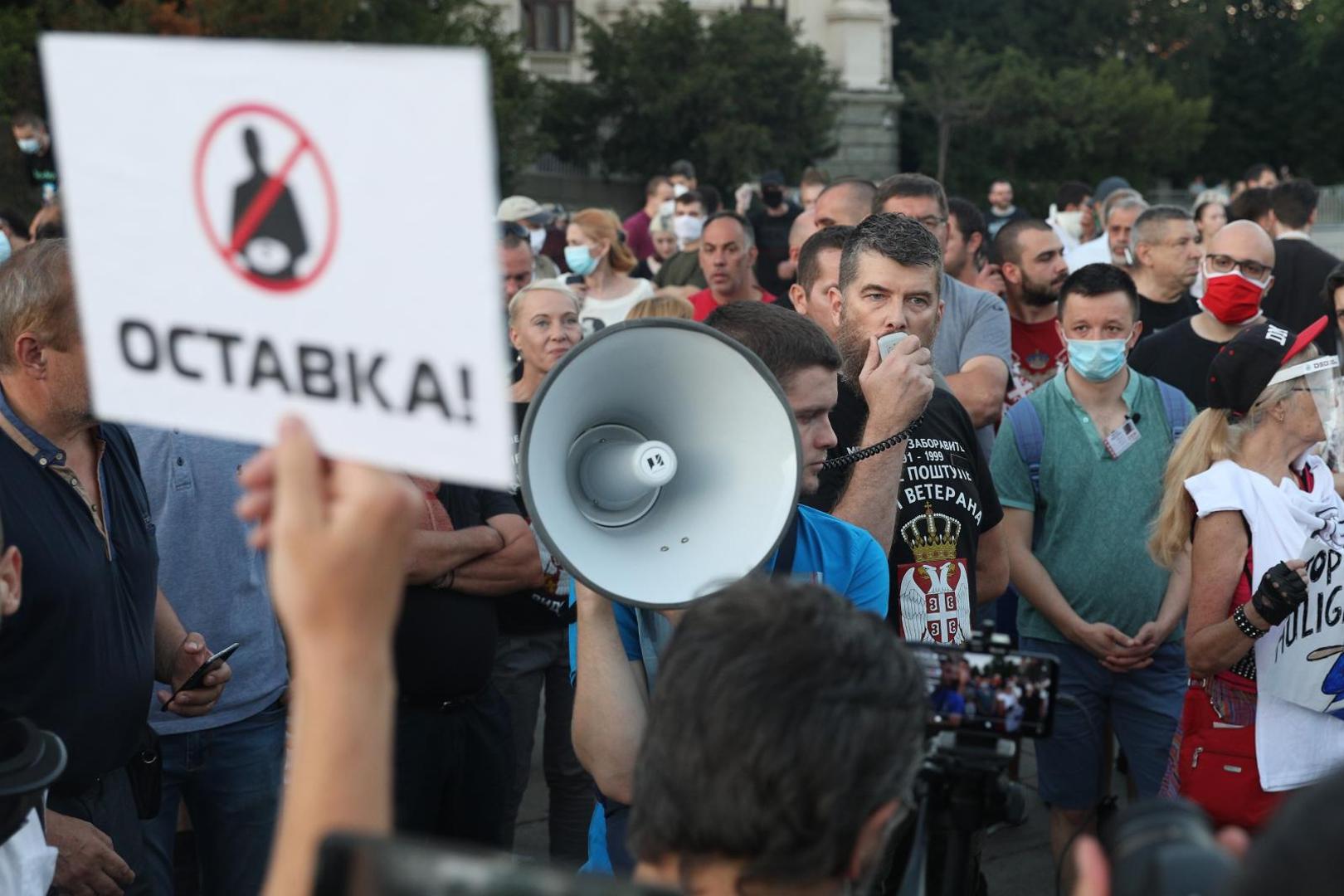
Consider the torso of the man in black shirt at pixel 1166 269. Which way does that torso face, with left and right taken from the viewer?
facing the viewer and to the right of the viewer

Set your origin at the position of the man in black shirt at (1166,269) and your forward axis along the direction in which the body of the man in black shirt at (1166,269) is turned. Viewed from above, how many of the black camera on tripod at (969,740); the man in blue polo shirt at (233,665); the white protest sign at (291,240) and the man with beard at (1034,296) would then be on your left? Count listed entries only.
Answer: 0

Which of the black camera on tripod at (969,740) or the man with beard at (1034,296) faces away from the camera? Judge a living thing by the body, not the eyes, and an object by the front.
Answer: the black camera on tripod

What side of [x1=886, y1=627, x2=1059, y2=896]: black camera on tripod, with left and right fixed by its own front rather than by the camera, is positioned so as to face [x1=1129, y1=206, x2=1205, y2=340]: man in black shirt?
front

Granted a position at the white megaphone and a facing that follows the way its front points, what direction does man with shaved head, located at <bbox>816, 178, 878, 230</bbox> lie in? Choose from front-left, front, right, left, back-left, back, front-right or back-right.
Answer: back

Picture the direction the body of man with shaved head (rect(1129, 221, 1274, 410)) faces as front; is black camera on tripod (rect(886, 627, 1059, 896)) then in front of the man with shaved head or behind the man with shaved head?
in front

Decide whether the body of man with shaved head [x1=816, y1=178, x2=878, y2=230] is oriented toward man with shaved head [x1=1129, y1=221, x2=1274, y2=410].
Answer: no

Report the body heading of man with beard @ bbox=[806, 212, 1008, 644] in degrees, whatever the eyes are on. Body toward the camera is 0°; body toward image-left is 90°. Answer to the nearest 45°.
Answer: approximately 0°

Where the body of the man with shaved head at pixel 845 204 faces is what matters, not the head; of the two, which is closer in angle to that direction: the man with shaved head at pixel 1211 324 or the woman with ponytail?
the woman with ponytail

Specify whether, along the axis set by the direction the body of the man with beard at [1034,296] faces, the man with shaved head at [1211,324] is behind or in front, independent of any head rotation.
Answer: in front

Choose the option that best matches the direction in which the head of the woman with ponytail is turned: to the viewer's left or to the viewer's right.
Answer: to the viewer's right

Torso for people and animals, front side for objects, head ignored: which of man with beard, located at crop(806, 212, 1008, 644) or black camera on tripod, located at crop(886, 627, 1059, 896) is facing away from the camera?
the black camera on tripod

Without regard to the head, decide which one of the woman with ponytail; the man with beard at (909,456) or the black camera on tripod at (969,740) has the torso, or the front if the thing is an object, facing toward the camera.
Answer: the man with beard

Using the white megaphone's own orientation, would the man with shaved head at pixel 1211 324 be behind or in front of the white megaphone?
behind

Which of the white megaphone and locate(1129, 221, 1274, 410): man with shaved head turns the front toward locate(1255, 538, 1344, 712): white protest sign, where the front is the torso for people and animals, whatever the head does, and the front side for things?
the man with shaved head

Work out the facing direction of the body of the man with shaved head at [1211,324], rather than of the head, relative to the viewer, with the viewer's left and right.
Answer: facing the viewer

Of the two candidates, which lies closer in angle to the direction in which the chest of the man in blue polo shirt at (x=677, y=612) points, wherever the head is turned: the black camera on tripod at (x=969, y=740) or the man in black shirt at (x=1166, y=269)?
the black camera on tripod
